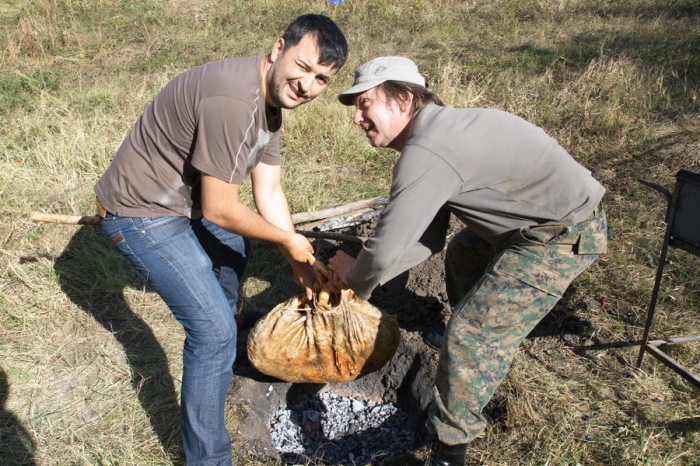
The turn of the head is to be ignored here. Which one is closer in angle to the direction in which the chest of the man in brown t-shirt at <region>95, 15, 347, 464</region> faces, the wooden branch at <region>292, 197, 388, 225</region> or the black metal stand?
the black metal stand

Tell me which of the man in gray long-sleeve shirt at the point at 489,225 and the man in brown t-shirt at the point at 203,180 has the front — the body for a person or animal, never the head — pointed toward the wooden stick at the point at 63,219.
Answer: the man in gray long-sleeve shirt at the point at 489,225

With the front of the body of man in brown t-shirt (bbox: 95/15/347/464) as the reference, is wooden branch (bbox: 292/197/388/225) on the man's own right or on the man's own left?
on the man's own left

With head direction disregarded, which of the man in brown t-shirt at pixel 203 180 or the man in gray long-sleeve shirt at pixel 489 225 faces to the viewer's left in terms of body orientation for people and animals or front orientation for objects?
the man in gray long-sleeve shirt at pixel 489 225

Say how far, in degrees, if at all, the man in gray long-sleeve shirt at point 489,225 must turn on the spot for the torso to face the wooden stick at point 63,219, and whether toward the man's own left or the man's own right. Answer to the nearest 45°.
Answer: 0° — they already face it

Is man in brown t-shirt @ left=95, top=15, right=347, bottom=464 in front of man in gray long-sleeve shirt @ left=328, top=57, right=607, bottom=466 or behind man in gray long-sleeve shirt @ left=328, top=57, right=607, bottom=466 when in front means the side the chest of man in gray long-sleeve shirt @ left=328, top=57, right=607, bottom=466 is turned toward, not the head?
in front

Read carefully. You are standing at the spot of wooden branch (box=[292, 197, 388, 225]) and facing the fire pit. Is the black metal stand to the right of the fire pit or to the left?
left

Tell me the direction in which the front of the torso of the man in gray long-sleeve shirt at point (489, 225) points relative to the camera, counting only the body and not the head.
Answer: to the viewer's left

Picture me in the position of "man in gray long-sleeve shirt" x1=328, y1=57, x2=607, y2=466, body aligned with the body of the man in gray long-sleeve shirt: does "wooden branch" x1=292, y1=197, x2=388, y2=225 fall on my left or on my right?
on my right

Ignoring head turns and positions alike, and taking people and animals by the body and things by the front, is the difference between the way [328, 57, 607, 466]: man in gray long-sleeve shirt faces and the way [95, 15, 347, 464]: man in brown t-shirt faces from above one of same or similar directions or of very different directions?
very different directions
